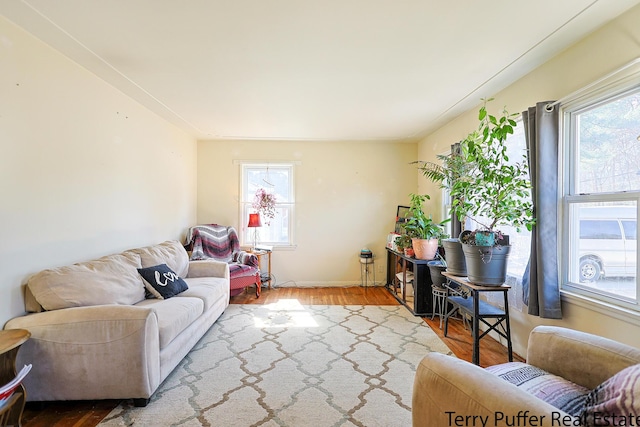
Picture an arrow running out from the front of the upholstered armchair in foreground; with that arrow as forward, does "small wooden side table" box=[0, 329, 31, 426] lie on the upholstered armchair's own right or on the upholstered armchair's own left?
on the upholstered armchair's own left

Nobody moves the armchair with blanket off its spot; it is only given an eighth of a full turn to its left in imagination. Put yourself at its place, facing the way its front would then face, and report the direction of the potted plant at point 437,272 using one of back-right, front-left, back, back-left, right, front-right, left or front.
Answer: front-right

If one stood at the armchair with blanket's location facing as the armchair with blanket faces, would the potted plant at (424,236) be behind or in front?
in front

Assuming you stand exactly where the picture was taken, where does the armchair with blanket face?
facing the viewer and to the right of the viewer

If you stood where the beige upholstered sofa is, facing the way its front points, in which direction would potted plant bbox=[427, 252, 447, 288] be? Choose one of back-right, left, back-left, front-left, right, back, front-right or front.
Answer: front-left

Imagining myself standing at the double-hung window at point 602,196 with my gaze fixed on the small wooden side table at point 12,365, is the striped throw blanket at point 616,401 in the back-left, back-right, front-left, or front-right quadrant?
front-left

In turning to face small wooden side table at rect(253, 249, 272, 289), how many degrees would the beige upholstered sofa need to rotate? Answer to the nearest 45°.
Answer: approximately 90° to its left

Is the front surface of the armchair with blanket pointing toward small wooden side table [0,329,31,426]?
no

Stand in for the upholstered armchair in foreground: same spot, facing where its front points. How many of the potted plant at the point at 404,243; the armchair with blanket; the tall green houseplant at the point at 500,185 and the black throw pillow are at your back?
0

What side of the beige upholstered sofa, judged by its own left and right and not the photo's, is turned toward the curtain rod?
front

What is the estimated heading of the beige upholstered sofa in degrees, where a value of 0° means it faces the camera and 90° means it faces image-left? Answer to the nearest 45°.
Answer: approximately 315°

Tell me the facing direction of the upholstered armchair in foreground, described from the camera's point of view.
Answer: facing away from the viewer and to the left of the viewer

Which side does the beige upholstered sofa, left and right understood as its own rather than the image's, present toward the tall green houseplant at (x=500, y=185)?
front

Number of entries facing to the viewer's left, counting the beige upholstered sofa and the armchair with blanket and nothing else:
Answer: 0

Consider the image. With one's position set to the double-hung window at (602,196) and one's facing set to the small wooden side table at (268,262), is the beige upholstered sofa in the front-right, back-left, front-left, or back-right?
front-left

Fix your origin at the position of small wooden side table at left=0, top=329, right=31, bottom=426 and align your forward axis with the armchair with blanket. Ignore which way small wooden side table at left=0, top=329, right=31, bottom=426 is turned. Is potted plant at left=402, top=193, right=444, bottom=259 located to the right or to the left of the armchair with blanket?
right

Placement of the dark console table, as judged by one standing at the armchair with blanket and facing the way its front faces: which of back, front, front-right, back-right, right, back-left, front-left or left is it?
front
